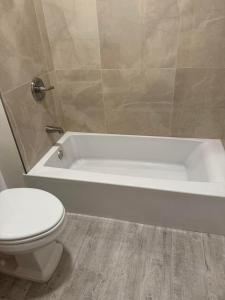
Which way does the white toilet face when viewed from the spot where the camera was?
facing the viewer and to the right of the viewer

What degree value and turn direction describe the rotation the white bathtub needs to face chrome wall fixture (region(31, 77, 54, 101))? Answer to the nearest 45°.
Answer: approximately 135° to its right

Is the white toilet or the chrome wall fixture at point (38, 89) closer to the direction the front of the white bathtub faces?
the white toilet

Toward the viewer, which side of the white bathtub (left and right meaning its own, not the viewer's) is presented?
front

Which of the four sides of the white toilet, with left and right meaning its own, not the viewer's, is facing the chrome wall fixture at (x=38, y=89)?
left

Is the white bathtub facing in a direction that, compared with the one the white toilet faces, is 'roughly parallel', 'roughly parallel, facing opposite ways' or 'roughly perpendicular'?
roughly perpendicular

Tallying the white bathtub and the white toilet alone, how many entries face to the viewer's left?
0
